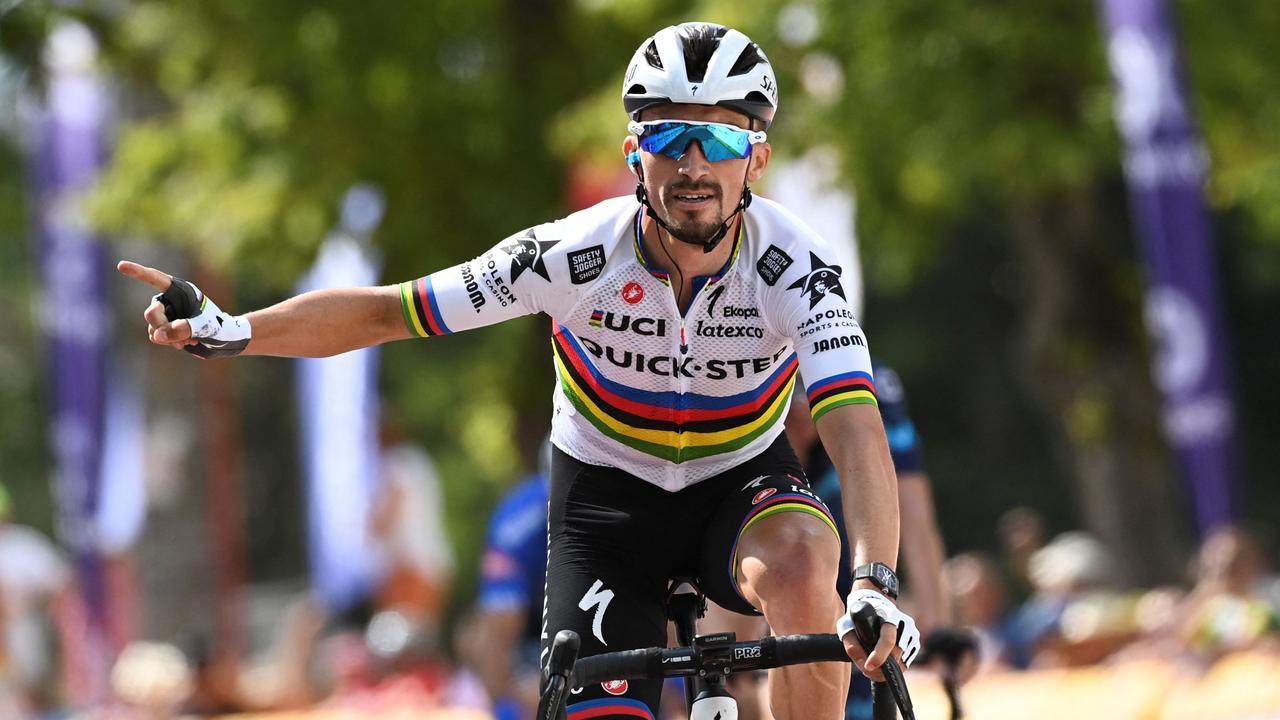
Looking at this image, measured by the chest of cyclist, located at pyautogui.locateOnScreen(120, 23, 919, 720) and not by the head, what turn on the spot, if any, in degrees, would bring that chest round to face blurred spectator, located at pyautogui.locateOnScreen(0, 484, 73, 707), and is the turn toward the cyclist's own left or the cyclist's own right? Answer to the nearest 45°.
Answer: approximately 135° to the cyclist's own right

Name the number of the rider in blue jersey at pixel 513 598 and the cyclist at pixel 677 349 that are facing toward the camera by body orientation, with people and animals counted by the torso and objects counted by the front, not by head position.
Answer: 2

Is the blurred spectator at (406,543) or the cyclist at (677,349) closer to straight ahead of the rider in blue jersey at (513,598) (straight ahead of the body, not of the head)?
the cyclist

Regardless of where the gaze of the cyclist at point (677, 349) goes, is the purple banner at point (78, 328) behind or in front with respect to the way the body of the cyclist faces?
behind

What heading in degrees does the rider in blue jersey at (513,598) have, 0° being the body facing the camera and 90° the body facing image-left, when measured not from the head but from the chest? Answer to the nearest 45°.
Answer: approximately 0°

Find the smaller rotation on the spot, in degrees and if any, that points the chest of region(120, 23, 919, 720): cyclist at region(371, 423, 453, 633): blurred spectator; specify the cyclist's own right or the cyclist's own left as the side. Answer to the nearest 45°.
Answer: approximately 180°
